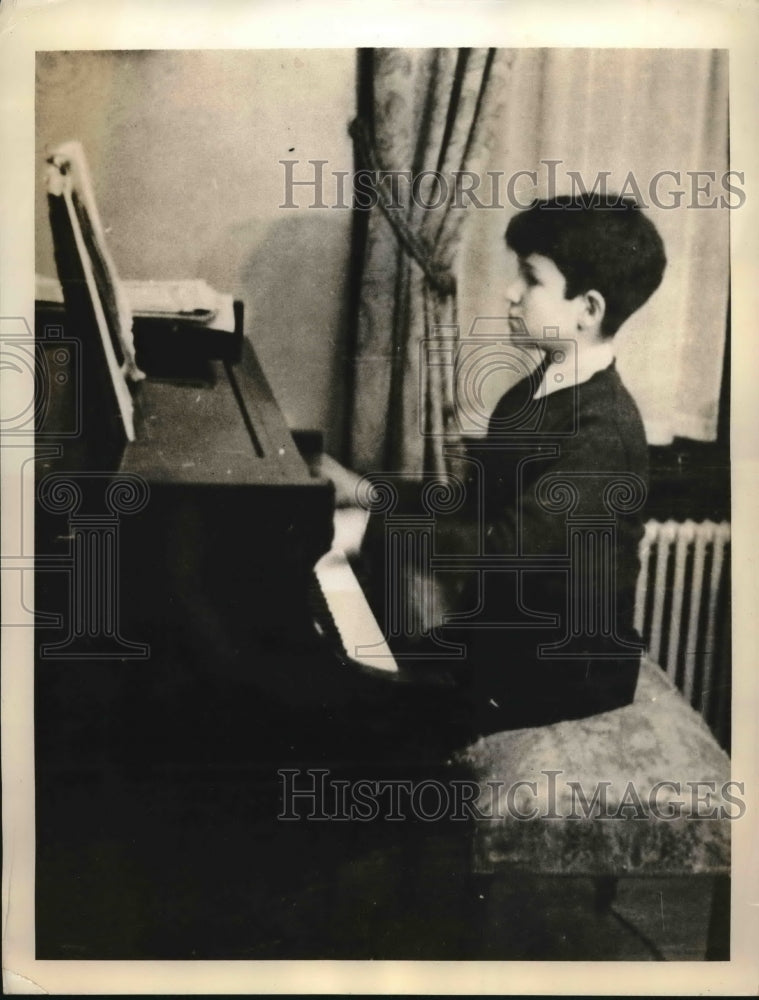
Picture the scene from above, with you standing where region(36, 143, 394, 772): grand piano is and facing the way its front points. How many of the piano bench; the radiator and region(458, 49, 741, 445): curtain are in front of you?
3

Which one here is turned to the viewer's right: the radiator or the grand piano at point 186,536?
the grand piano

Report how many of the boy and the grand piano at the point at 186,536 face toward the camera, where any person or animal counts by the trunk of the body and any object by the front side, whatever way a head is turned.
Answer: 0

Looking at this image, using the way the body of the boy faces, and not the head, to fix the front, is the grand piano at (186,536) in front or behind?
in front

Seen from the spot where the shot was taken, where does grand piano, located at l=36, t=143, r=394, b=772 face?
facing to the right of the viewer

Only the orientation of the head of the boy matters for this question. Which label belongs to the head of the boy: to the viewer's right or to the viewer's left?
to the viewer's left

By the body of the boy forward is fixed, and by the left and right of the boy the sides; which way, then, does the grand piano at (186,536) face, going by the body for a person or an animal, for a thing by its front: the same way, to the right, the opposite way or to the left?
the opposite way

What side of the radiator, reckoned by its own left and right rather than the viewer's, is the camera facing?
front

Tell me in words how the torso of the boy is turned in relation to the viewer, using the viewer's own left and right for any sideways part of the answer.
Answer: facing to the left of the viewer

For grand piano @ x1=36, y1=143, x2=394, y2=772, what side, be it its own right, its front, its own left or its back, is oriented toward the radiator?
front
